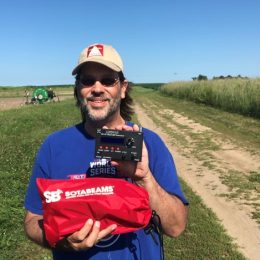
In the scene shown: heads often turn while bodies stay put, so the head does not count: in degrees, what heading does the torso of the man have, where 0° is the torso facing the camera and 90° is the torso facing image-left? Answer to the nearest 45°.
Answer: approximately 0°
